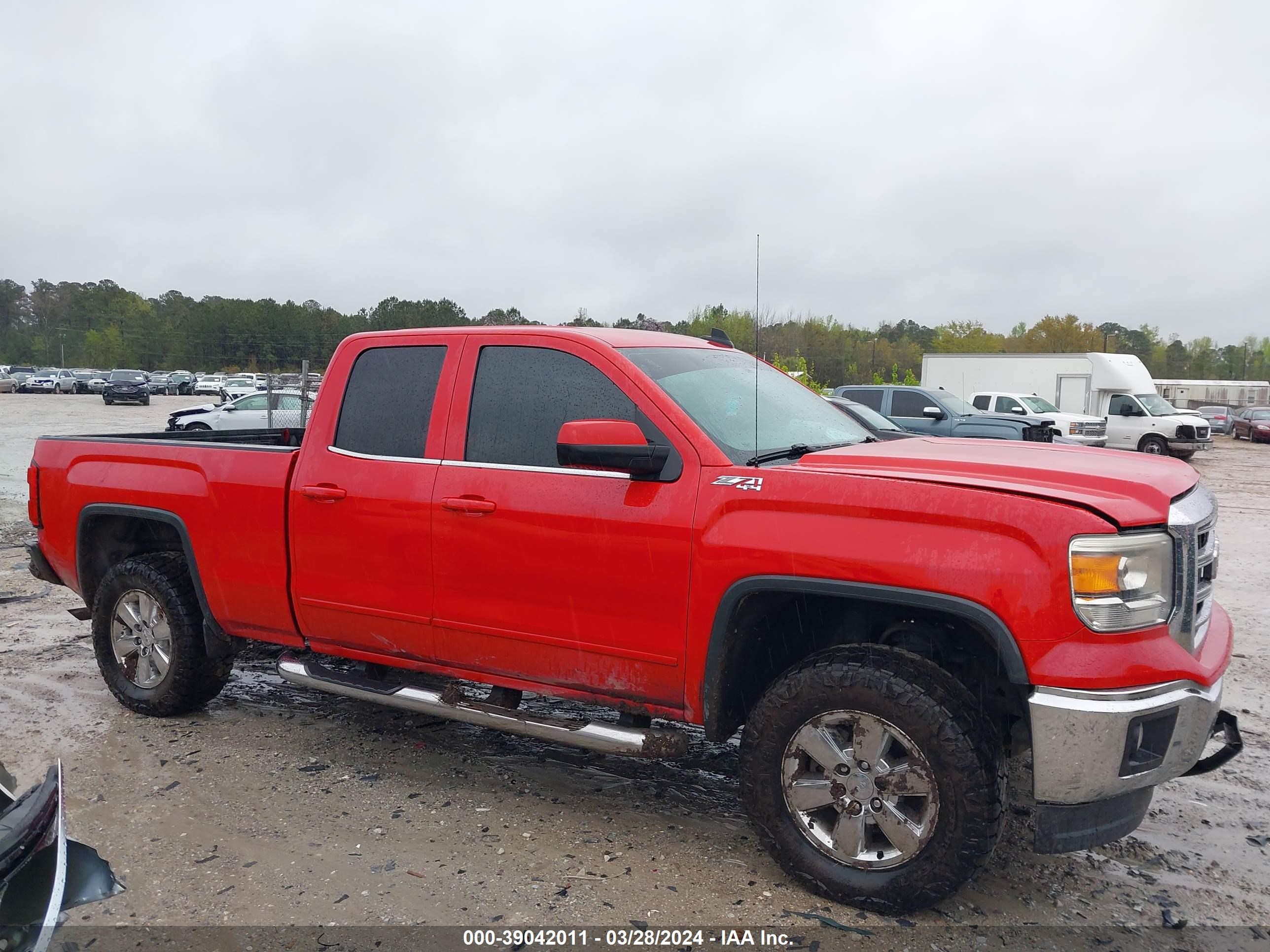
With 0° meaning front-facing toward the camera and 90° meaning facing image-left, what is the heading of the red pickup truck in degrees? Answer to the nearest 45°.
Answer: approximately 315°

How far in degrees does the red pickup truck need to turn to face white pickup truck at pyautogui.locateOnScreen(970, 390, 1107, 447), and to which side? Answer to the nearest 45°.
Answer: approximately 90° to its left

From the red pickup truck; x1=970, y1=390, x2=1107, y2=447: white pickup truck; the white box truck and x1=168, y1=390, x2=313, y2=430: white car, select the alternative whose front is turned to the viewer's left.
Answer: x1=168, y1=390, x2=313, y2=430: white car

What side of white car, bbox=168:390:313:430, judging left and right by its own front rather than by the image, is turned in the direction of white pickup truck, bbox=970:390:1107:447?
back

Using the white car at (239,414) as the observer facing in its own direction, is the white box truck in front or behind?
behind

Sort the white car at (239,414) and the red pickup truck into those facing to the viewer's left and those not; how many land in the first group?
1

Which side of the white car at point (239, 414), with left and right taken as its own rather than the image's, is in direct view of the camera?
left

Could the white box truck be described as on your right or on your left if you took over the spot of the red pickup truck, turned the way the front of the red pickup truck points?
on your left

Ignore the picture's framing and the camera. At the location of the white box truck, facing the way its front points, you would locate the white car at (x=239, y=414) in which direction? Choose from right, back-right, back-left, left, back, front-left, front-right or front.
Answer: right

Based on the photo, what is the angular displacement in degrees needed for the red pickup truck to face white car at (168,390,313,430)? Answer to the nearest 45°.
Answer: approximately 180°

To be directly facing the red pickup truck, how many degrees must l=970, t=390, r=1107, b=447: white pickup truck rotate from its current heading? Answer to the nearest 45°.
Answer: approximately 45° to its right

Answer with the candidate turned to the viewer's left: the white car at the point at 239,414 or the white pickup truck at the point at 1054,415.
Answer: the white car at the point at 239,414

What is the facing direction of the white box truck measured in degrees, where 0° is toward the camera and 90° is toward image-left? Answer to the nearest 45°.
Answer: approximately 315°

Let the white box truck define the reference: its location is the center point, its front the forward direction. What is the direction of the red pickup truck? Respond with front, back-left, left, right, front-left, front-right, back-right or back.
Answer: front-right
